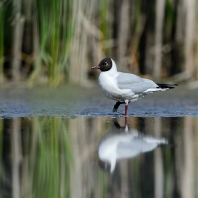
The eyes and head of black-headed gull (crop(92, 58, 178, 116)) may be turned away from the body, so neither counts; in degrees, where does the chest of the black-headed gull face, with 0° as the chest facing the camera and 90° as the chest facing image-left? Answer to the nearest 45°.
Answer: approximately 90°
